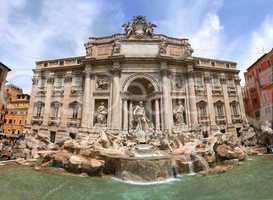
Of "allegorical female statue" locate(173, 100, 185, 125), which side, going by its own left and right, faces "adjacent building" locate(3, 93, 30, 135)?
right

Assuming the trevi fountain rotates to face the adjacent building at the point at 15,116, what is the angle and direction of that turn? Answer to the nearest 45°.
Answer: approximately 135° to its right

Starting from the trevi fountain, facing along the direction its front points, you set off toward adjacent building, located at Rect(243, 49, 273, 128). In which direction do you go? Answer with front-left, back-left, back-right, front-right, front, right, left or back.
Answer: left

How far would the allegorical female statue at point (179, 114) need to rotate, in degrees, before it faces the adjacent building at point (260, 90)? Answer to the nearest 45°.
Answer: approximately 90° to its left

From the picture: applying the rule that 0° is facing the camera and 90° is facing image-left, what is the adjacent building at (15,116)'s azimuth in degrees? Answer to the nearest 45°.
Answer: approximately 0°

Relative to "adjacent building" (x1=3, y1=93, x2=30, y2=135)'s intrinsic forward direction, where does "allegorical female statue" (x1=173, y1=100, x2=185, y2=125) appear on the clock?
The allegorical female statue is roughly at 11 o'clock from the adjacent building.

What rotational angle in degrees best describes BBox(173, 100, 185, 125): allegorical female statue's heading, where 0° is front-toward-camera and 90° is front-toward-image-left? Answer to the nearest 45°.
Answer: approximately 0°
